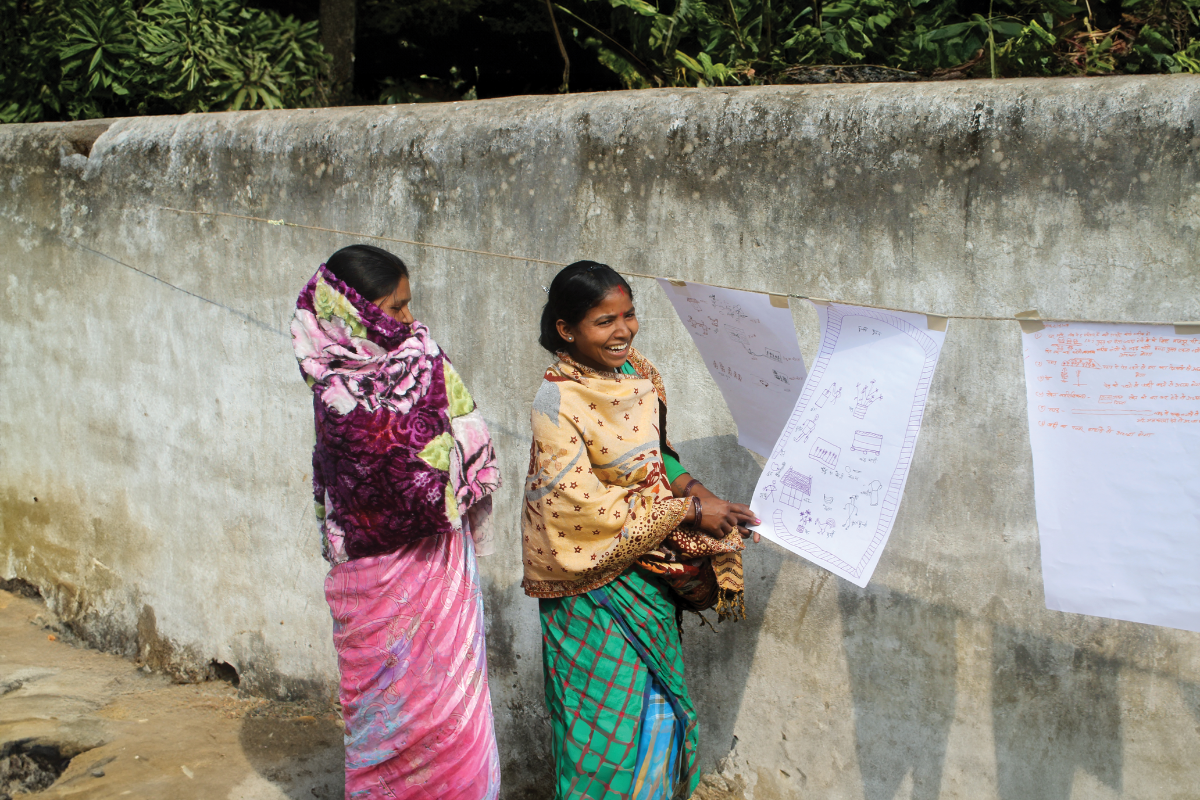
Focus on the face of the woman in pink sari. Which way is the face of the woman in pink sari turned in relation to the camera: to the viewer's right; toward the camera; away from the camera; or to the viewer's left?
to the viewer's right

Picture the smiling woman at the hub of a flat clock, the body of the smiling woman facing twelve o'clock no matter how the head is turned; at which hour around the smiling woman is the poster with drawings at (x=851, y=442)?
The poster with drawings is roughly at 11 o'clock from the smiling woman.

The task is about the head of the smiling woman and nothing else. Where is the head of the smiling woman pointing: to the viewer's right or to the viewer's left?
to the viewer's right

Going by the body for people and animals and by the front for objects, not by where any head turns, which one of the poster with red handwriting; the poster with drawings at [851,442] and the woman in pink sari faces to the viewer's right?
the woman in pink sari

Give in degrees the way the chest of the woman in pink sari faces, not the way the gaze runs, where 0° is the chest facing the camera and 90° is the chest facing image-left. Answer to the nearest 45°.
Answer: approximately 270°

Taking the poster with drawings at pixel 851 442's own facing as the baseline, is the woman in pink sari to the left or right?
on its right

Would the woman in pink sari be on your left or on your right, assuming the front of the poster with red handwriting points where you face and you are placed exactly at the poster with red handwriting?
on your right

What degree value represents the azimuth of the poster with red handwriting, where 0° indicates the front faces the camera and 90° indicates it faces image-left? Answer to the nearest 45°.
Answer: approximately 0°

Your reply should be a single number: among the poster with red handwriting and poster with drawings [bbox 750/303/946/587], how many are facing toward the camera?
2

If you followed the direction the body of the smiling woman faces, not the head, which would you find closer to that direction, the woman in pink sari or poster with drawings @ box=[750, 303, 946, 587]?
the poster with drawings

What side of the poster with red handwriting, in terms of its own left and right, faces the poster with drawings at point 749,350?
right
